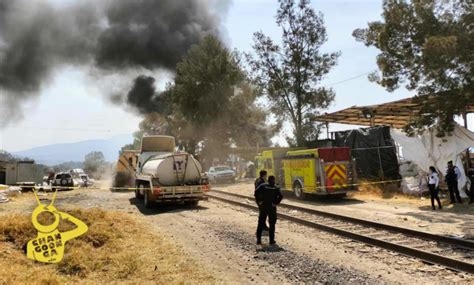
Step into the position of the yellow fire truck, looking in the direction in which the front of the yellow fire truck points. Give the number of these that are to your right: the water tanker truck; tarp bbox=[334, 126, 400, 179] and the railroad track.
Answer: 1

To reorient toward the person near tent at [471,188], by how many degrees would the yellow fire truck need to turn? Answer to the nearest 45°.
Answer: approximately 135° to its right

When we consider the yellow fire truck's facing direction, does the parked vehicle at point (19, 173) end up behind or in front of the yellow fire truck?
in front

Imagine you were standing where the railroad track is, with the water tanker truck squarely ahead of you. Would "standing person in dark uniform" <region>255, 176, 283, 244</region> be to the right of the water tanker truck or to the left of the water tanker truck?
left

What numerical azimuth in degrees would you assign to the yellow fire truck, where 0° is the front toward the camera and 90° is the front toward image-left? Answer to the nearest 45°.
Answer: approximately 135°

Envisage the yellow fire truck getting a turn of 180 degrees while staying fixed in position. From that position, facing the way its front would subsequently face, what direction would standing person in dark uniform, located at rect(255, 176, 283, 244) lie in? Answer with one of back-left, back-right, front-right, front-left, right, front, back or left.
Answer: front-right

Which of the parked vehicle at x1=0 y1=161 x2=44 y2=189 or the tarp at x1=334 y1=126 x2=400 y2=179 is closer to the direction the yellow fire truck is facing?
the parked vehicle

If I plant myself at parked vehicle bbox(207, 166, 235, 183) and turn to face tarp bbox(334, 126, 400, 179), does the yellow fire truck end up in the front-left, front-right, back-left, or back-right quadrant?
front-right

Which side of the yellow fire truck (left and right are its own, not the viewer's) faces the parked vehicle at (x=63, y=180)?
front

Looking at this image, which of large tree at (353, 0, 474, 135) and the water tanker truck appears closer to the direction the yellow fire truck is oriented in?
the water tanker truck

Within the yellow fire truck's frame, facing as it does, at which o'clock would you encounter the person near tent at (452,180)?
The person near tent is roughly at 5 o'clock from the yellow fire truck.

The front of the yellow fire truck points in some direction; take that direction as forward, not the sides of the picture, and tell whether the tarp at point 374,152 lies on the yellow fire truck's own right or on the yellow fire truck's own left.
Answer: on the yellow fire truck's own right

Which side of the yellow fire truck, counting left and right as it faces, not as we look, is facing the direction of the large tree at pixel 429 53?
back
